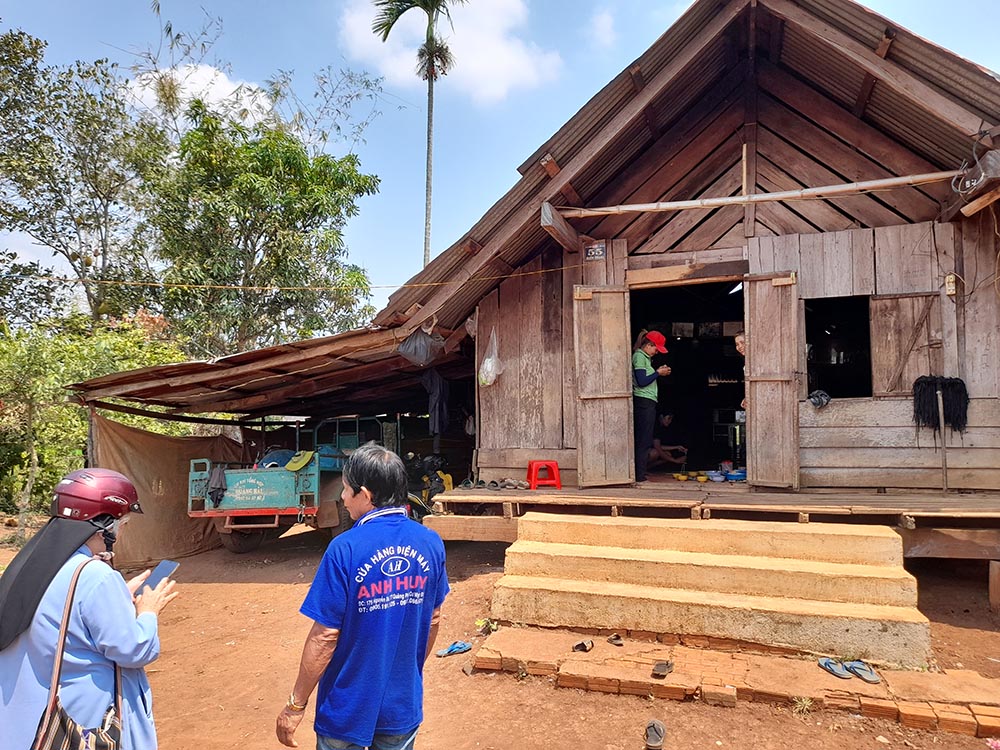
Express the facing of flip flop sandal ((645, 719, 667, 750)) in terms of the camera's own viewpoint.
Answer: facing away from the viewer

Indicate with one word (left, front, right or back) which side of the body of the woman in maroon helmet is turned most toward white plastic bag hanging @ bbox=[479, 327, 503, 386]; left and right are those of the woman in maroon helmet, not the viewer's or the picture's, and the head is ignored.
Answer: front

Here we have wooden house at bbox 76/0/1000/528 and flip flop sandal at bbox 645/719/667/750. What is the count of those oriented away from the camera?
1

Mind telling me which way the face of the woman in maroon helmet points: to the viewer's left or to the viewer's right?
to the viewer's right

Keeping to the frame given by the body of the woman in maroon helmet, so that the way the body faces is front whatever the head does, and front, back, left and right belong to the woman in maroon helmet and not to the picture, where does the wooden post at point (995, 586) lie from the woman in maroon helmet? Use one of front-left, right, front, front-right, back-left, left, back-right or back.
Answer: front-right

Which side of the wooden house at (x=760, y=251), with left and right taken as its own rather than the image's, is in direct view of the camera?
front

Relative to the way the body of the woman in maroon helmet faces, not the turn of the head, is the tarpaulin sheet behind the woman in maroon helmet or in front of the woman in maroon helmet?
in front

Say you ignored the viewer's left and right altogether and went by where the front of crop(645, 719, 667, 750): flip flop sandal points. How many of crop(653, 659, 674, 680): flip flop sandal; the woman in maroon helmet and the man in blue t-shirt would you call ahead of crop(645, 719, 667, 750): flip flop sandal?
1

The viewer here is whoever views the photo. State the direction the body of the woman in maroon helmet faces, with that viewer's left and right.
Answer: facing away from the viewer and to the right of the viewer
